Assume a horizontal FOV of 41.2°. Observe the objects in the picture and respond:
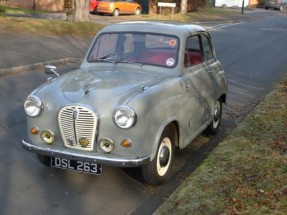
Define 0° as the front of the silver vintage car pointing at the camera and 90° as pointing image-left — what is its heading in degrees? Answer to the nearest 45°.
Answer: approximately 45°

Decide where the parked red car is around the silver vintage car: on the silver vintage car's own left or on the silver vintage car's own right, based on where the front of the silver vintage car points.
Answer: on the silver vintage car's own right
